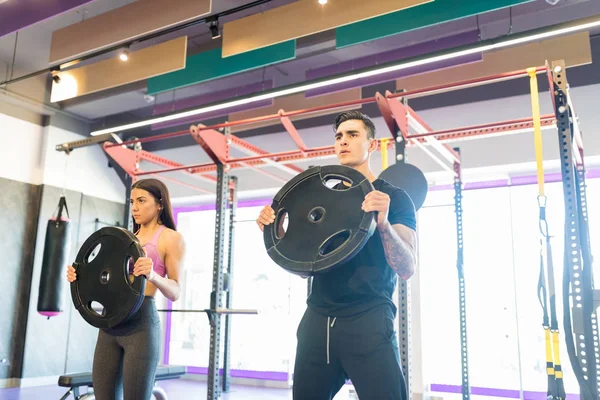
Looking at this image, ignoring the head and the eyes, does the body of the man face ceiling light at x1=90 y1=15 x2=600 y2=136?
no

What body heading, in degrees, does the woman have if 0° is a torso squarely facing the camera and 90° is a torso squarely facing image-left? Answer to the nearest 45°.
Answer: approximately 45°

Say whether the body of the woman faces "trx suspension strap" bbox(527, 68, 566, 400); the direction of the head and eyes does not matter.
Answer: no

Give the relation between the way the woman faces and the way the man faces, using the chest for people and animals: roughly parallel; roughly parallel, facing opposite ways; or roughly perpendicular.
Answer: roughly parallel

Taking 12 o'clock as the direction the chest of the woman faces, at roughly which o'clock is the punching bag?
The punching bag is roughly at 4 o'clock from the woman.

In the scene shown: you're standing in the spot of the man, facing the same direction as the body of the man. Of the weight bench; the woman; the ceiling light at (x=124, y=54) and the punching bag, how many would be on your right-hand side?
4

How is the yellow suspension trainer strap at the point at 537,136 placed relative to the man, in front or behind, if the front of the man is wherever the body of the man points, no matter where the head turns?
behind

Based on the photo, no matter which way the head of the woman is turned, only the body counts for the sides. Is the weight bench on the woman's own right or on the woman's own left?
on the woman's own right

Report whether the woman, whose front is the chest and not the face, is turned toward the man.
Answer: no

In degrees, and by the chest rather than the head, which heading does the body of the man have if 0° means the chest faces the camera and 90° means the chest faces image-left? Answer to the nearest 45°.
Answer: approximately 45°

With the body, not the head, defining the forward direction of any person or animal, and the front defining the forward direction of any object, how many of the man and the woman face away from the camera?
0

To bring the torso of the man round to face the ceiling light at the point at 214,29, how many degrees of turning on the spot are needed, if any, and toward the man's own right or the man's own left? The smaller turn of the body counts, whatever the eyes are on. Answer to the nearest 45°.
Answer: approximately 90° to the man's own right

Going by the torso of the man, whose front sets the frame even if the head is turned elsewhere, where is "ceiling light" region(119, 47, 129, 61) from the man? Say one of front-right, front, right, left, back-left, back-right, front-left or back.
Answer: right
